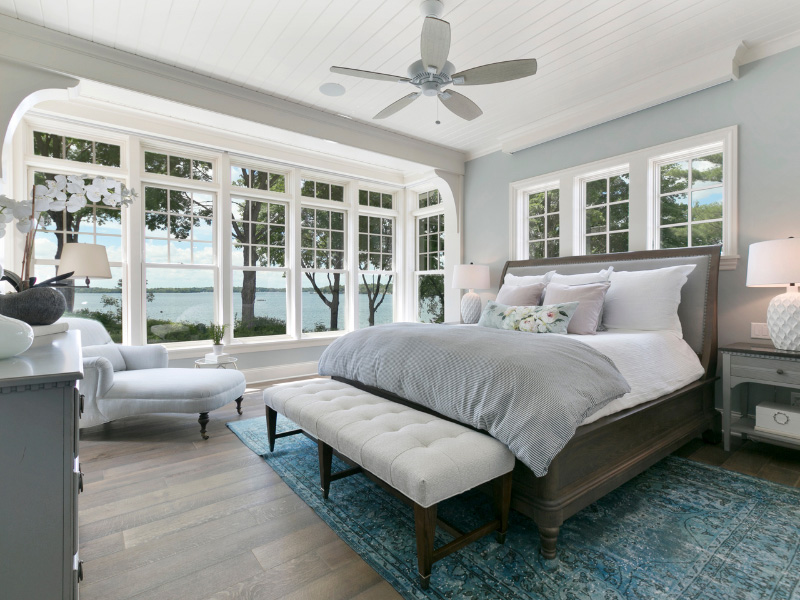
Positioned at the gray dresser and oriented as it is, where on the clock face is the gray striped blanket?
The gray striped blanket is roughly at 12 o'clock from the gray dresser.

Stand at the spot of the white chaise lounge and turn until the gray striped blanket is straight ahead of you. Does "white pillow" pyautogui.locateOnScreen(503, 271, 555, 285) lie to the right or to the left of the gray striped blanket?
left

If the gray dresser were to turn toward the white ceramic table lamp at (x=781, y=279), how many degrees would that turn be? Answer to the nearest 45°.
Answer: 0° — it already faces it

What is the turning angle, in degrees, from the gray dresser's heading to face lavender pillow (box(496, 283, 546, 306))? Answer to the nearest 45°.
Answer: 0° — it already faces it

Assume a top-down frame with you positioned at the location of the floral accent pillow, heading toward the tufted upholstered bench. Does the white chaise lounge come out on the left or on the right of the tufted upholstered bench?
right

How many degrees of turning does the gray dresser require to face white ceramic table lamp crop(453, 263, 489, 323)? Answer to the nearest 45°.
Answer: approximately 45° to its left

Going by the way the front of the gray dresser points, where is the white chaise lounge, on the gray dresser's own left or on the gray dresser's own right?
on the gray dresser's own left

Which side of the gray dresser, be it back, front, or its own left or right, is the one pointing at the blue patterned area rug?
front

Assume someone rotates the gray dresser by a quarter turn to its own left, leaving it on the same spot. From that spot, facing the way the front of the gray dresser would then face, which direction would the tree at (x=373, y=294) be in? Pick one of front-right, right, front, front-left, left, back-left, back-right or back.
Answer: front-right

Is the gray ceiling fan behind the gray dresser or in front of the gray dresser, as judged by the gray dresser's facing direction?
in front

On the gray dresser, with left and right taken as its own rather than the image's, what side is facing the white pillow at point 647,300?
front

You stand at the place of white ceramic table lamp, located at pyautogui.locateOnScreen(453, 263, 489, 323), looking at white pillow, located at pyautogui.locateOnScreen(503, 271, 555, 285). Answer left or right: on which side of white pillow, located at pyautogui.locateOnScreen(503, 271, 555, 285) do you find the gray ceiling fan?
right

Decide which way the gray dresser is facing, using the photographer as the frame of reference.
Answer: facing to the right of the viewer
